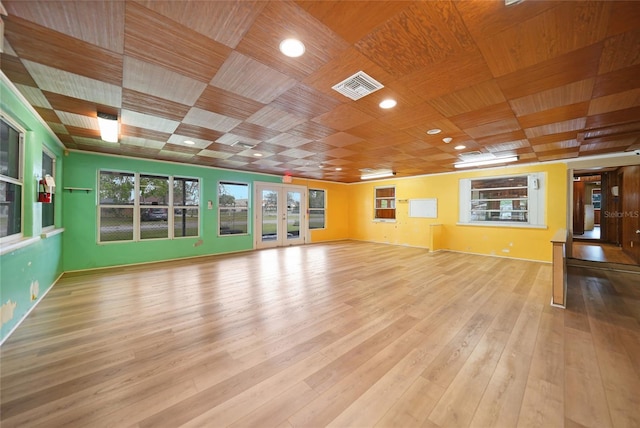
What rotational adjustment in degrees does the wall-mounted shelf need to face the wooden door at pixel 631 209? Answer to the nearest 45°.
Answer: approximately 45° to its left

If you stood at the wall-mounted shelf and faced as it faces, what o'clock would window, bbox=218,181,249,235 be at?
The window is roughly at 9 o'clock from the wall-mounted shelf.

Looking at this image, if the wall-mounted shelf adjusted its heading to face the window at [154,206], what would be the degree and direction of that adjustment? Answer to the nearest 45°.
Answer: approximately 90° to its left

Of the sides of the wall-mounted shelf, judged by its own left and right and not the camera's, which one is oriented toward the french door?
left

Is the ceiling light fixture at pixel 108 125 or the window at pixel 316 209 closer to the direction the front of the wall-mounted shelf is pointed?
the ceiling light fixture

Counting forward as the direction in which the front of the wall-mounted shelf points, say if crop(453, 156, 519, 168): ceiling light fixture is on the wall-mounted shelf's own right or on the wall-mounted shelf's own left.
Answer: on the wall-mounted shelf's own left

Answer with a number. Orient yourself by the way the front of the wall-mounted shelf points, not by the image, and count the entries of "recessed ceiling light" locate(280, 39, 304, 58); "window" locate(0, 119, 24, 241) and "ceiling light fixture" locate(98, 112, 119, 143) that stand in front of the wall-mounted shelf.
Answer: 3

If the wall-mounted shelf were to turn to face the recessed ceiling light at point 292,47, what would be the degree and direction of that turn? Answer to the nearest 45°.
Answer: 0° — it already faces it

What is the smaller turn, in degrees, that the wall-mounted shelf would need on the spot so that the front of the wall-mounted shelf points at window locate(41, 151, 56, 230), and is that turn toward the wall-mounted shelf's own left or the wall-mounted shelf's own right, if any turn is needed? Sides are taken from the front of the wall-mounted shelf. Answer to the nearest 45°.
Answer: approximately 45° to the wall-mounted shelf's own right

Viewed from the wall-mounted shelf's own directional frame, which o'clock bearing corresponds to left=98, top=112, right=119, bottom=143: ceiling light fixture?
The ceiling light fixture is roughly at 12 o'clock from the wall-mounted shelf.

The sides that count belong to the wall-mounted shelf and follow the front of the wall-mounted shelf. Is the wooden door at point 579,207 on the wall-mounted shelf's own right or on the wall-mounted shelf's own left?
on the wall-mounted shelf's own left

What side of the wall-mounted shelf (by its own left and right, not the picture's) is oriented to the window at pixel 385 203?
left

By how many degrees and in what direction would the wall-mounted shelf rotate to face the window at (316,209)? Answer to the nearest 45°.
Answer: approximately 90° to its left
